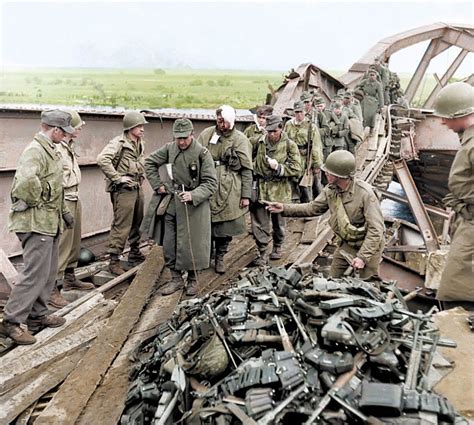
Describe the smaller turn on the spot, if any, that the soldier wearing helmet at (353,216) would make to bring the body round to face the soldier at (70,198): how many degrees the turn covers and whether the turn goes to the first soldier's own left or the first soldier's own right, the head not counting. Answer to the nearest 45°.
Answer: approximately 45° to the first soldier's own right

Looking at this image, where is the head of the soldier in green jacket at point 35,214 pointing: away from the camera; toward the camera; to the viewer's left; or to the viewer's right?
to the viewer's right

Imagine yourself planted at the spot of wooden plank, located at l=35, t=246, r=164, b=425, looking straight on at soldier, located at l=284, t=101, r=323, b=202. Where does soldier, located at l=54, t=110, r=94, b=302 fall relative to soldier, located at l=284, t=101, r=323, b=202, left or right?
left

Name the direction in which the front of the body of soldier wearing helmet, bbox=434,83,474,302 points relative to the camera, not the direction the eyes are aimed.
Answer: to the viewer's left

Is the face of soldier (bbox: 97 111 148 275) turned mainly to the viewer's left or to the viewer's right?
to the viewer's right

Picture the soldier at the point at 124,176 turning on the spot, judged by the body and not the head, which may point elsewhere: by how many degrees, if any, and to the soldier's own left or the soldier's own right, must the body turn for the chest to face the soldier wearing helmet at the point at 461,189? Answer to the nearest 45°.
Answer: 0° — they already face them

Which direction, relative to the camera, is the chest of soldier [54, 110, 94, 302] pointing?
to the viewer's right

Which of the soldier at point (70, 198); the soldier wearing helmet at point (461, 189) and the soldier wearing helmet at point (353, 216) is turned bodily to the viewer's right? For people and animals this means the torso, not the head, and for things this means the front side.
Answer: the soldier

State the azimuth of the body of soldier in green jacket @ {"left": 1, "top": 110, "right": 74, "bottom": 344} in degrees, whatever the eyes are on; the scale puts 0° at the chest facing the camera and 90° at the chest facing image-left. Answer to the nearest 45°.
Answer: approximately 270°

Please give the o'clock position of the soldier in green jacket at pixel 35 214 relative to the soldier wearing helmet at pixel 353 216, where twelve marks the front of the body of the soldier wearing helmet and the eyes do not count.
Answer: The soldier in green jacket is roughly at 1 o'clock from the soldier wearing helmet.

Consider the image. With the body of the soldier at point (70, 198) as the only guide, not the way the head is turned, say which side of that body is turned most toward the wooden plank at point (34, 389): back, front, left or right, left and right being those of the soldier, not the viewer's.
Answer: right

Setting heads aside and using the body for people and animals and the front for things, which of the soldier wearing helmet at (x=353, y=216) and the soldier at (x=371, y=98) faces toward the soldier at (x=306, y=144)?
the soldier at (x=371, y=98)
